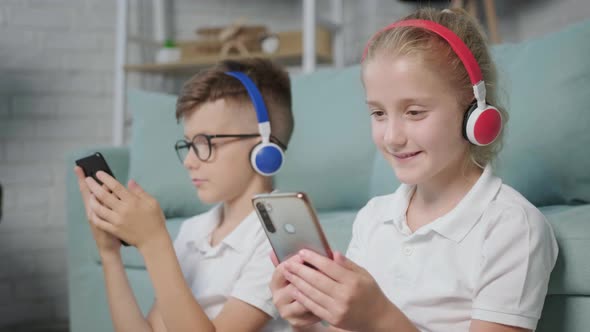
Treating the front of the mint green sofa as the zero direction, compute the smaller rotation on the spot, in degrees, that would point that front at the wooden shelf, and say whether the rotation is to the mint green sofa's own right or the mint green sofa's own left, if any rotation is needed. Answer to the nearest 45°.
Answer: approximately 135° to the mint green sofa's own right

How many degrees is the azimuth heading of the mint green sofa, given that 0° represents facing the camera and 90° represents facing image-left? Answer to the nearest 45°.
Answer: approximately 45°
